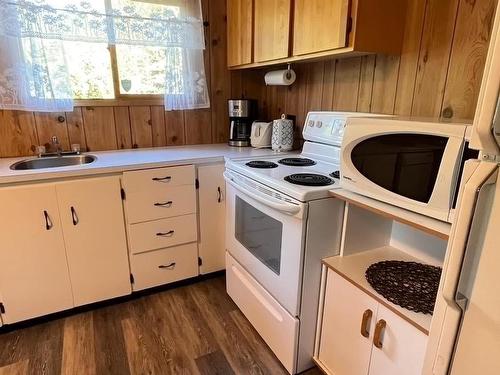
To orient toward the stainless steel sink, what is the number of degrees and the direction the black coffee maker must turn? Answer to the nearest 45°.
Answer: approximately 45° to its right

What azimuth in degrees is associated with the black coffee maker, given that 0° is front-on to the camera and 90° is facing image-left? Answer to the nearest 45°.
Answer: approximately 45°

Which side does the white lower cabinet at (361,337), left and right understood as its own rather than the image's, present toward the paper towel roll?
right

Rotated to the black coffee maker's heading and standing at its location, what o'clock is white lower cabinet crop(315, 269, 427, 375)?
The white lower cabinet is roughly at 10 o'clock from the black coffee maker.

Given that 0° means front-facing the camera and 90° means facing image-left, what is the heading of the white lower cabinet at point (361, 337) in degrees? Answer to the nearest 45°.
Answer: approximately 45°

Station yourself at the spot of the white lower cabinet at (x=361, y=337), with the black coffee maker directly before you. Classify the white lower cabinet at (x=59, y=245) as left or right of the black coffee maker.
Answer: left

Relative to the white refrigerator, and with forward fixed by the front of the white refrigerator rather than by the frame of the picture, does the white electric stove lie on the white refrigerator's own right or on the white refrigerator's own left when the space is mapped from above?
on the white refrigerator's own right

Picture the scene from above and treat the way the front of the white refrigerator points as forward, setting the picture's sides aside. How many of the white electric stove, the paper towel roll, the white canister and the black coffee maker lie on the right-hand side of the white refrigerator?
4

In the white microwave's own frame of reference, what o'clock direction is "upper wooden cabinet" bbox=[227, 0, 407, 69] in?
The upper wooden cabinet is roughly at 3 o'clock from the white microwave.

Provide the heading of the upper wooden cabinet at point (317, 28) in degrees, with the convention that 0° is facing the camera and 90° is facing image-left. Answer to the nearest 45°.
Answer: approximately 45°

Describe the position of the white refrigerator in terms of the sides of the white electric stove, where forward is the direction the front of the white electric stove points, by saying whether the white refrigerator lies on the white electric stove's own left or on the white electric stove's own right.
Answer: on the white electric stove's own left
